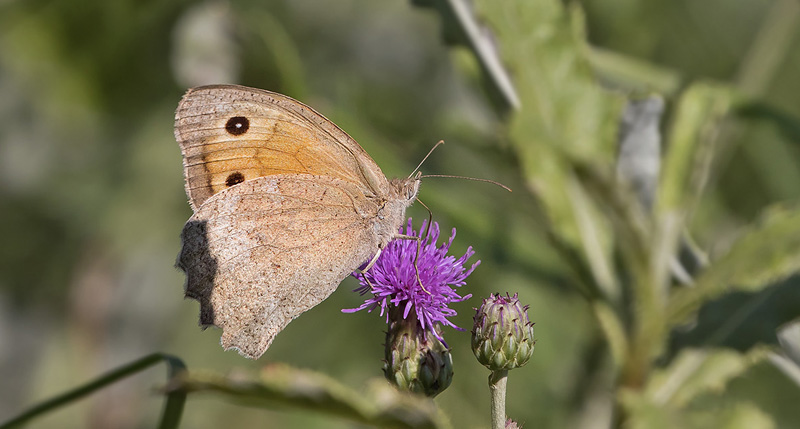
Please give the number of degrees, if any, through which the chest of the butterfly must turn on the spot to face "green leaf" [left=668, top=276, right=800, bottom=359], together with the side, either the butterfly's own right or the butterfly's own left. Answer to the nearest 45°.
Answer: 0° — it already faces it

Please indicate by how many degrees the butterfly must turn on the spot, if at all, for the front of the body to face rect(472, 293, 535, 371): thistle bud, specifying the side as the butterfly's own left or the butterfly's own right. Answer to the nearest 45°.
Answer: approximately 45° to the butterfly's own right

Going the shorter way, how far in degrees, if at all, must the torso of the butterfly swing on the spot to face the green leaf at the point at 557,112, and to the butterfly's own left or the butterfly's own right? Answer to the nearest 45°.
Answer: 0° — it already faces it

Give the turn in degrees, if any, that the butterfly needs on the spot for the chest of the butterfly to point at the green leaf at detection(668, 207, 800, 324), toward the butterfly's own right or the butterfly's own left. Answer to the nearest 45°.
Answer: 0° — it already faces it

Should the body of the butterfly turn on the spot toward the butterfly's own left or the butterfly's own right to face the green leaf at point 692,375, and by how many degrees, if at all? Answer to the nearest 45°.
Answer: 0° — it already faces it

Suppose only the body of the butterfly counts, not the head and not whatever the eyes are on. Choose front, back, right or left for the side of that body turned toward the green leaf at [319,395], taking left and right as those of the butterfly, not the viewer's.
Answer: right

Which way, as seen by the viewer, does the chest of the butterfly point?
to the viewer's right
